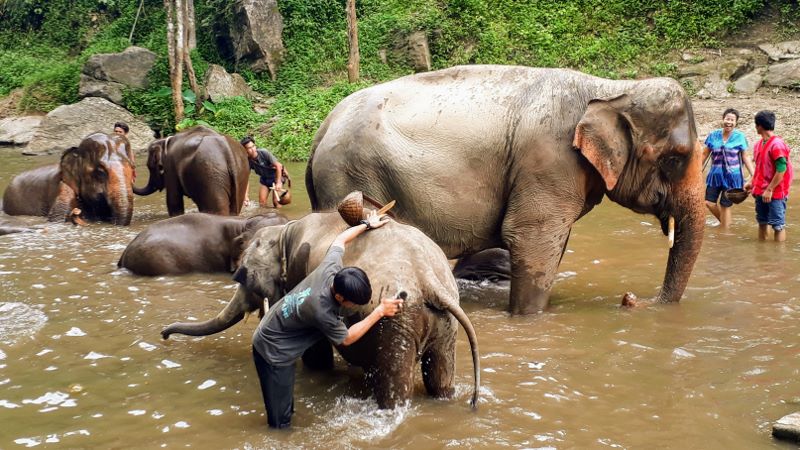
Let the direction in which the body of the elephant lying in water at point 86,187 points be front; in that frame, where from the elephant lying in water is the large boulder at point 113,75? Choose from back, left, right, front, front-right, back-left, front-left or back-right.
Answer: back-left

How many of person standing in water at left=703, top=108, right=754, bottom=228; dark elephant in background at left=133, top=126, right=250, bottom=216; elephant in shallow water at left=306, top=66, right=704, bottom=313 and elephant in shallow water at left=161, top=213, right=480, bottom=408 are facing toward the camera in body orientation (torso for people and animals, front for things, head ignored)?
1

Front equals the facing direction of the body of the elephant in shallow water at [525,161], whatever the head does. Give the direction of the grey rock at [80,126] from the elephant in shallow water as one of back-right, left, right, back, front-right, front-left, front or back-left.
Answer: back-left

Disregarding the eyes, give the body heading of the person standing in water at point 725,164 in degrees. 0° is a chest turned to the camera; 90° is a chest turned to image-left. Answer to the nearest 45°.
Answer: approximately 0°

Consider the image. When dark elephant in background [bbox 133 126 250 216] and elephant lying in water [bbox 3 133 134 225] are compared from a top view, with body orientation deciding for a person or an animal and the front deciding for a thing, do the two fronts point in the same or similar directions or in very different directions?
very different directions

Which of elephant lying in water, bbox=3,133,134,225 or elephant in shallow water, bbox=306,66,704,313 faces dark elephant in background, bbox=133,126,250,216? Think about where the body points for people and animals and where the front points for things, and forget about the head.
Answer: the elephant lying in water

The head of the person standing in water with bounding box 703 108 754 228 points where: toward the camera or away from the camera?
toward the camera

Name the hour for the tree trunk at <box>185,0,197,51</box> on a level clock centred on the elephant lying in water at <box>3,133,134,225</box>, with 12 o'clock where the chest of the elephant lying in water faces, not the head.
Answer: The tree trunk is roughly at 8 o'clock from the elephant lying in water.

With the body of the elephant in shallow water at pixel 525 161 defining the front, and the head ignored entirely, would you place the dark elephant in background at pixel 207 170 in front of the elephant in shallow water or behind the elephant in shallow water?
behind

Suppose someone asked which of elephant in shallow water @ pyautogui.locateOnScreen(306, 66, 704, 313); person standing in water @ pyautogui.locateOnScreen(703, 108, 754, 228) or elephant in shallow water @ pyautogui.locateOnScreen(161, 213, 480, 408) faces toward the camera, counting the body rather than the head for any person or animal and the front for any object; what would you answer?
the person standing in water

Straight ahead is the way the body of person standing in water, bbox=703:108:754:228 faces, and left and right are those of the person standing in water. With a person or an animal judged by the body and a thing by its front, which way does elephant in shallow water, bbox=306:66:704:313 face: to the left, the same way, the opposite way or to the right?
to the left

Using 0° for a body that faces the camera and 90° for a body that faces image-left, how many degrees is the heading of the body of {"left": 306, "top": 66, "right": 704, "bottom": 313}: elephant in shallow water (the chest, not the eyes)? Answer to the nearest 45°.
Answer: approximately 270°

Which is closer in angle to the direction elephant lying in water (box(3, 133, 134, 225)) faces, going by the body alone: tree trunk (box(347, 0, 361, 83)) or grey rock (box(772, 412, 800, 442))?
the grey rock

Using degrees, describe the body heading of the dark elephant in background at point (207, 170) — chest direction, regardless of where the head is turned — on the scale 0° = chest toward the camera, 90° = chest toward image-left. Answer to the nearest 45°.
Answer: approximately 135°

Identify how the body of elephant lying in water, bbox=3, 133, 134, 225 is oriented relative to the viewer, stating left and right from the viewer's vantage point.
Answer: facing the viewer and to the right of the viewer

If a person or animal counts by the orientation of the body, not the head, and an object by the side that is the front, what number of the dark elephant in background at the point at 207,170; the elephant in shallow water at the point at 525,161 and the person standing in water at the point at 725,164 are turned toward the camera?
1

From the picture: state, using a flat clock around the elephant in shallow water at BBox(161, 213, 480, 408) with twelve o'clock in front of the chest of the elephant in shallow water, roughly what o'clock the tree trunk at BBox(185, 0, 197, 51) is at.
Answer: The tree trunk is roughly at 1 o'clock from the elephant in shallow water.

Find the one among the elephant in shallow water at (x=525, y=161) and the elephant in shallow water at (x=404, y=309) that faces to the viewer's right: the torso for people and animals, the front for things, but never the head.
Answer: the elephant in shallow water at (x=525, y=161)
